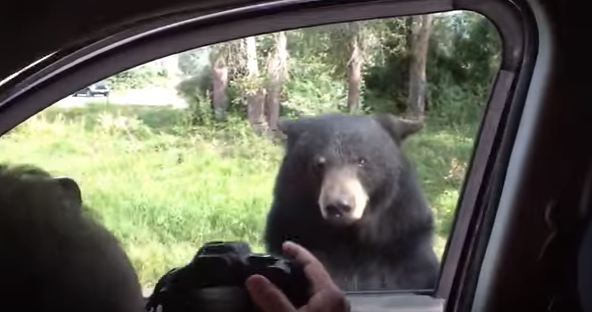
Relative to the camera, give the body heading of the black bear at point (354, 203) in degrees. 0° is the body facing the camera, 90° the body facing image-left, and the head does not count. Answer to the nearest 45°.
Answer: approximately 0°
